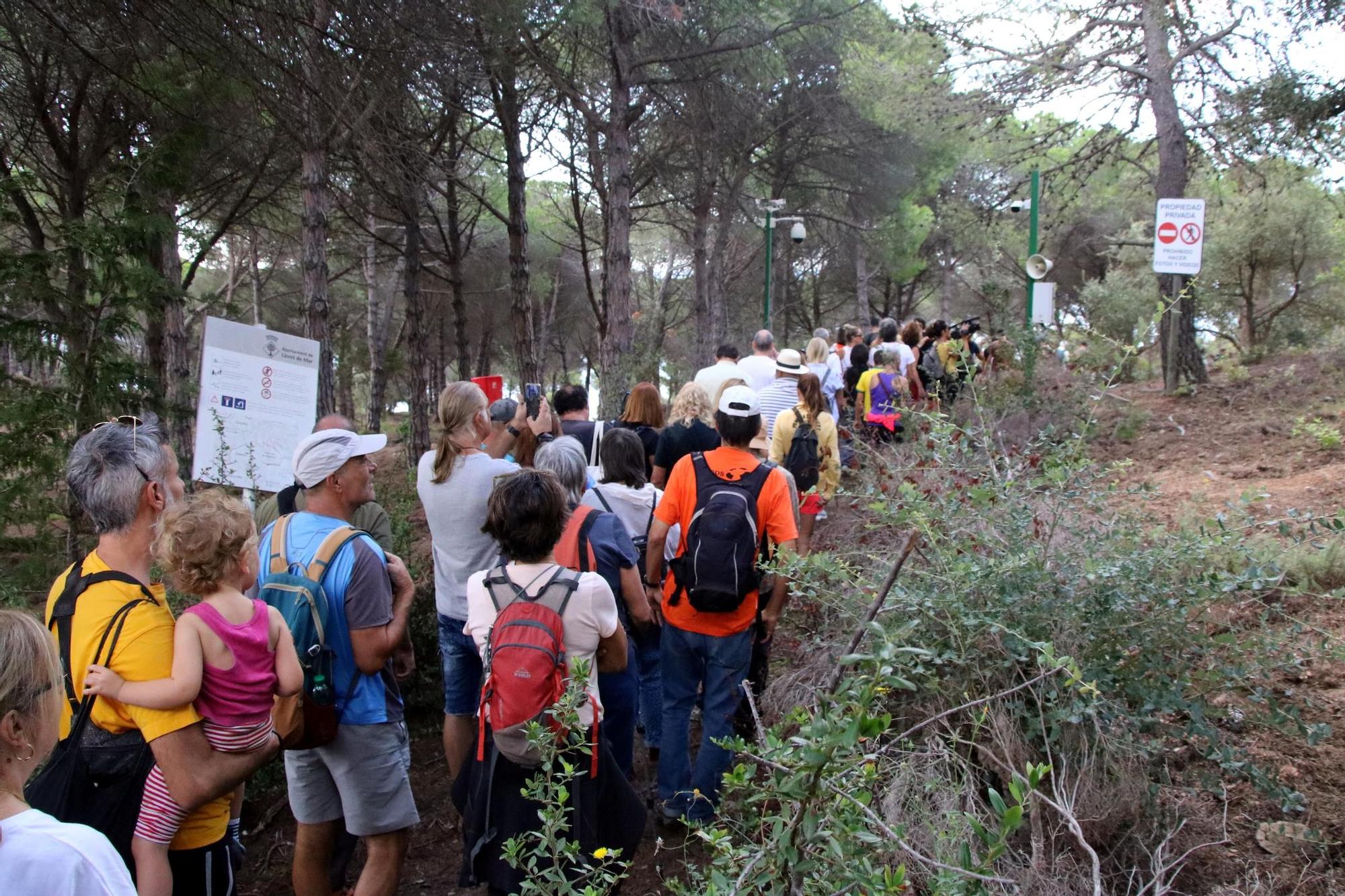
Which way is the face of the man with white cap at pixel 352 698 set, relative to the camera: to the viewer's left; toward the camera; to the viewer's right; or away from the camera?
to the viewer's right

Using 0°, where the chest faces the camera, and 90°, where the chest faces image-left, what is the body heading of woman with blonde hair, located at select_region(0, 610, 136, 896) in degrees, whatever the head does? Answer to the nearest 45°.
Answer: approximately 225°

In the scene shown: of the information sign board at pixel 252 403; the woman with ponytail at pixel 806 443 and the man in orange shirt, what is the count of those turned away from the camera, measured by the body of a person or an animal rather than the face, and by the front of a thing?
2

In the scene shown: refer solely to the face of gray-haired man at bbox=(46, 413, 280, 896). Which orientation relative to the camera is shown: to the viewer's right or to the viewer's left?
to the viewer's right

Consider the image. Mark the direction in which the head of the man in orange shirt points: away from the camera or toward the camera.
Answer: away from the camera

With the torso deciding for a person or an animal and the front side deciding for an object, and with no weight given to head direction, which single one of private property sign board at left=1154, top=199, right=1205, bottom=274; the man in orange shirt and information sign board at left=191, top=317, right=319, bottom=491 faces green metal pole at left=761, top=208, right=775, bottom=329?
the man in orange shirt

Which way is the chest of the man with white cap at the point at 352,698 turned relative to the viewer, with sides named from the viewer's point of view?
facing away from the viewer and to the right of the viewer

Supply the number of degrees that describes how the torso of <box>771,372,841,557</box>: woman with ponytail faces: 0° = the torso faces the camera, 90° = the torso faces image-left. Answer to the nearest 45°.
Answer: approximately 180°

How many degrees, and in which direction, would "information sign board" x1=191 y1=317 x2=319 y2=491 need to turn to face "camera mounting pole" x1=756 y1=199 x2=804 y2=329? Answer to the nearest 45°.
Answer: approximately 90° to its left

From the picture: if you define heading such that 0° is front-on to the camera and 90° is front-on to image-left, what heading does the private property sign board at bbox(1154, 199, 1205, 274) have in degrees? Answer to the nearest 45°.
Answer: approximately 0°

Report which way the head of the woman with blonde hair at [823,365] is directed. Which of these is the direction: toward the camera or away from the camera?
away from the camera

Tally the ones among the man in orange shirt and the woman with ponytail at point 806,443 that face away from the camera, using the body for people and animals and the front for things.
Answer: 2

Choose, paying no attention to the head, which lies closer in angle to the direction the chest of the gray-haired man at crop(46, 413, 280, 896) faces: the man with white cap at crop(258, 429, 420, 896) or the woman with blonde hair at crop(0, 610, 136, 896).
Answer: the man with white cap

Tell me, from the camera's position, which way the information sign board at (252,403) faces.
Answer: facing the viewer and to the right of the viewer

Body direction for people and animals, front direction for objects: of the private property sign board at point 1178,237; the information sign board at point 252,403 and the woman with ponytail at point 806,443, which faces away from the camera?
the woman with ponytail

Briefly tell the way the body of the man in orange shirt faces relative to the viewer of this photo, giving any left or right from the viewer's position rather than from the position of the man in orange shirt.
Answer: facing away from the viewer

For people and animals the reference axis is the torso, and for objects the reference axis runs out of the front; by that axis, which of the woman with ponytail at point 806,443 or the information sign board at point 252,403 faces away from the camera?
the woman with ponytail

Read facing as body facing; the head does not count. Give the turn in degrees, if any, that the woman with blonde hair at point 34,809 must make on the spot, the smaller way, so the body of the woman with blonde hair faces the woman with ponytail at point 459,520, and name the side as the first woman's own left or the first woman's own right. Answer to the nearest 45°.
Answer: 0° — they already face them
